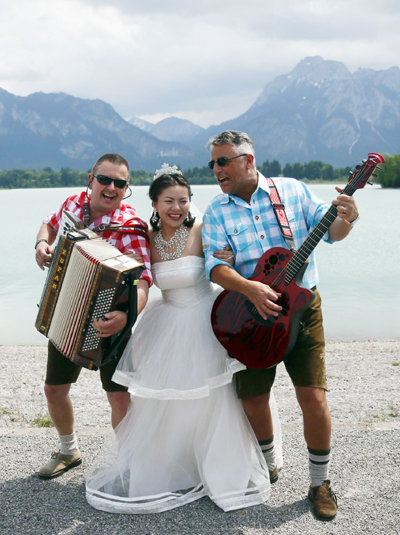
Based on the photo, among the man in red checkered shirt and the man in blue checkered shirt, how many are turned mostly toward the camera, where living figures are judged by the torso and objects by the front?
2

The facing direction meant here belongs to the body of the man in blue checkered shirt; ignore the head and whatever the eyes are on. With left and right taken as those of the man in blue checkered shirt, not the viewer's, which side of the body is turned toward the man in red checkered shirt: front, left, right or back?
right

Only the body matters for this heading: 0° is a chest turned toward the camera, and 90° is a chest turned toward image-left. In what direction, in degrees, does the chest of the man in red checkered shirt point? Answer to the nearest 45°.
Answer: approximately 0°

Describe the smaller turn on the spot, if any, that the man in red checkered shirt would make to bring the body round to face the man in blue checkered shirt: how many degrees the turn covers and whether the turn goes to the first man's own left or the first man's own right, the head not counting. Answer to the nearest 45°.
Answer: approximately 45° to the first man's own left
